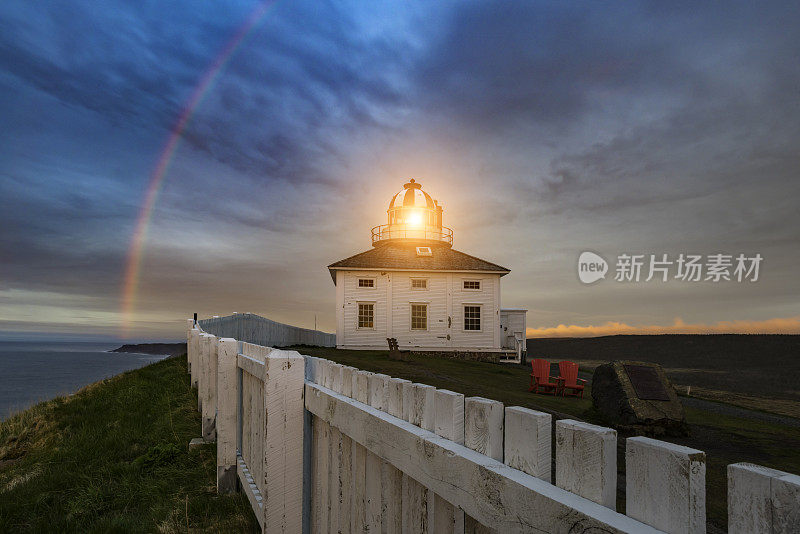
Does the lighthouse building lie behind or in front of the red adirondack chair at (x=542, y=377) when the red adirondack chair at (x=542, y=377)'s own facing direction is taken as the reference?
behind
